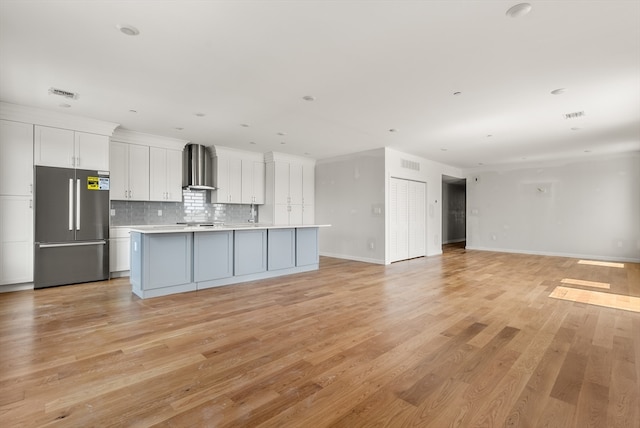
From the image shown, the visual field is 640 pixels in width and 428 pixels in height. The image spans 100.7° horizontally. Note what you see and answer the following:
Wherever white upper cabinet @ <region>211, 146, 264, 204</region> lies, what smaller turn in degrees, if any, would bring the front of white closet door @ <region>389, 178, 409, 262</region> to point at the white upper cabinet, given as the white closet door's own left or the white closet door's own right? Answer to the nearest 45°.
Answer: approximately 135° to the white closet door's own right

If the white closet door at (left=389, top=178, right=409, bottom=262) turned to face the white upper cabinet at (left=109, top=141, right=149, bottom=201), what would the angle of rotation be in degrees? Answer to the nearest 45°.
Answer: approximately 90° to its right

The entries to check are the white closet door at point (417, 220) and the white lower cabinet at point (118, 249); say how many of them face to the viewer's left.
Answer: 0

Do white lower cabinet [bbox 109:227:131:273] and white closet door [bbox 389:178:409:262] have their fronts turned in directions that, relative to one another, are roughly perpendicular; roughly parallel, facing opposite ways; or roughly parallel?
roughly parallel

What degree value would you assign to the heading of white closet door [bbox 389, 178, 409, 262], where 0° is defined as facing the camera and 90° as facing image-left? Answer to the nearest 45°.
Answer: approximately 315°

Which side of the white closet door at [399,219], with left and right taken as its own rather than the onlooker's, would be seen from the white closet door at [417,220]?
left

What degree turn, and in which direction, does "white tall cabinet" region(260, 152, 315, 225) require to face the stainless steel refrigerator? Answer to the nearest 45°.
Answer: approximately 90° to its right

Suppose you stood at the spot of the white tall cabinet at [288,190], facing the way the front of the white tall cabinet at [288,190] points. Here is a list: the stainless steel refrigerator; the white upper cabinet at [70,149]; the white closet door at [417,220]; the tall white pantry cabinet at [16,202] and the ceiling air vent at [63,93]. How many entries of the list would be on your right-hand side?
4

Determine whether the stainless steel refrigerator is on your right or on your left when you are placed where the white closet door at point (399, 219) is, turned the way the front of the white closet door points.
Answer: on your right

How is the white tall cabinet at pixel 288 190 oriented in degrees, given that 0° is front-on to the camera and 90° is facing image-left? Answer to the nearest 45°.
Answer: approximately 315°

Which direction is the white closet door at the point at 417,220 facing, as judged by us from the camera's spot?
facing the viewer and to the right of the viewer

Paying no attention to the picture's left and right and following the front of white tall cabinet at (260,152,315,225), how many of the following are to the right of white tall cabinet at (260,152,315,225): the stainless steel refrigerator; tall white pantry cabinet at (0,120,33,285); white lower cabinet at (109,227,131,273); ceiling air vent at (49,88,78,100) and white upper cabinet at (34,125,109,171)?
5

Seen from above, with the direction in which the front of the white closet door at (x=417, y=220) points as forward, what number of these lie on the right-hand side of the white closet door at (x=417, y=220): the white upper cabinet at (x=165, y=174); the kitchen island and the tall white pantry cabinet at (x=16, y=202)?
3

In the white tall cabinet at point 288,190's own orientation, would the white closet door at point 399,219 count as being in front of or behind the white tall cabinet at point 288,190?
in front

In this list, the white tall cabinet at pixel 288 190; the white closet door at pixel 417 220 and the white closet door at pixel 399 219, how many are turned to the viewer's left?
0

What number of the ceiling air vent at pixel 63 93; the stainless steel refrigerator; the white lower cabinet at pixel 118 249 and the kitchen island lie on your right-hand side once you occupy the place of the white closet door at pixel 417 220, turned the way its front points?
4

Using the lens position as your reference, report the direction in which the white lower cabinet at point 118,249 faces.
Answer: facing the viewer
